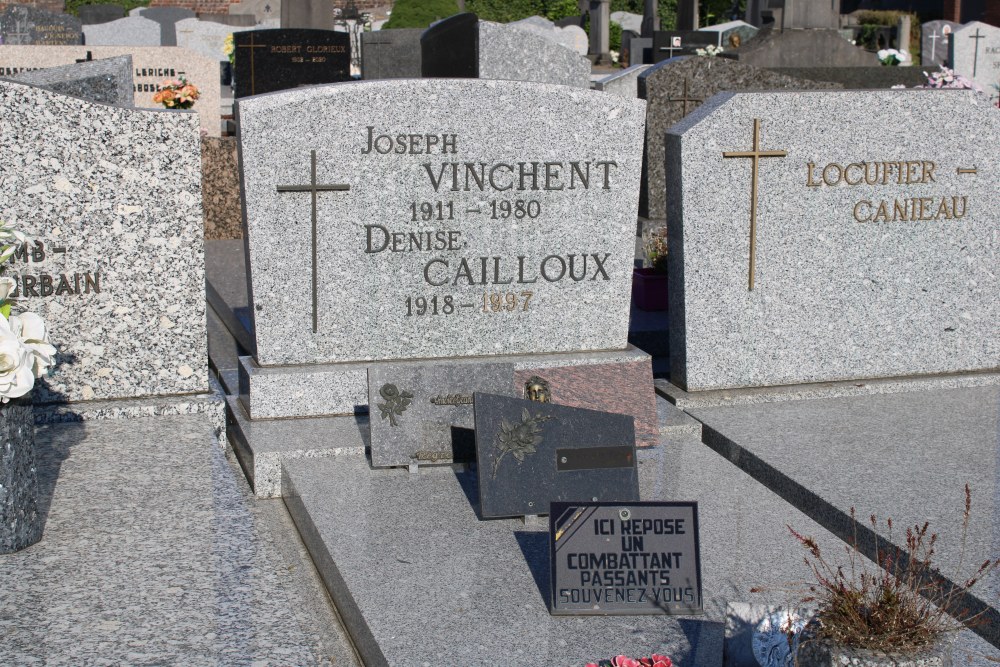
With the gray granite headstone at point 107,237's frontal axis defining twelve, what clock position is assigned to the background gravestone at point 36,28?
The background gravestone is roughly at 6 o'clock from the gray granite headstone.

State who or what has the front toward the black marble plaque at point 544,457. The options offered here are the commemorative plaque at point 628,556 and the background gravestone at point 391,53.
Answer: the background gravestone

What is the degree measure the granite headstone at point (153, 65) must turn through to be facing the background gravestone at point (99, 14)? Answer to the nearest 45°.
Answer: approximately 180°

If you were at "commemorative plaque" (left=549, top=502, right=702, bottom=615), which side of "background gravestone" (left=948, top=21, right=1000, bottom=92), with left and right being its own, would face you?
front

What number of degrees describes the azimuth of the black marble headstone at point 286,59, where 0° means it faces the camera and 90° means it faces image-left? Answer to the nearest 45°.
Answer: approximately 0°

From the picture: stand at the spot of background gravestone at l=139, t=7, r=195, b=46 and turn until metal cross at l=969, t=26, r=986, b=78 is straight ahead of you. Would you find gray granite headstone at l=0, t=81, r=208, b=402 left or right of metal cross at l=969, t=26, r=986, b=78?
right

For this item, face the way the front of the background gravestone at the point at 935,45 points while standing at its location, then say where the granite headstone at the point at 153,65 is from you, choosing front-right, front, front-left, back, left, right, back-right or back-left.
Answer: front-right

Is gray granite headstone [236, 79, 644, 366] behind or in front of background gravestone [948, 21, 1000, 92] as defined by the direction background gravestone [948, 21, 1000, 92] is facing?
in front

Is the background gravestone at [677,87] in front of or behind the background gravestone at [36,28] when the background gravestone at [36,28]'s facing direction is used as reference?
in front

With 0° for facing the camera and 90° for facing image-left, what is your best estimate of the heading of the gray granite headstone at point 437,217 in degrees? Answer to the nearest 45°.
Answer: approximately 0°

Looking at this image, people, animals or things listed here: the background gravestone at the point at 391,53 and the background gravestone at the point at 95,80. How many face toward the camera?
2
